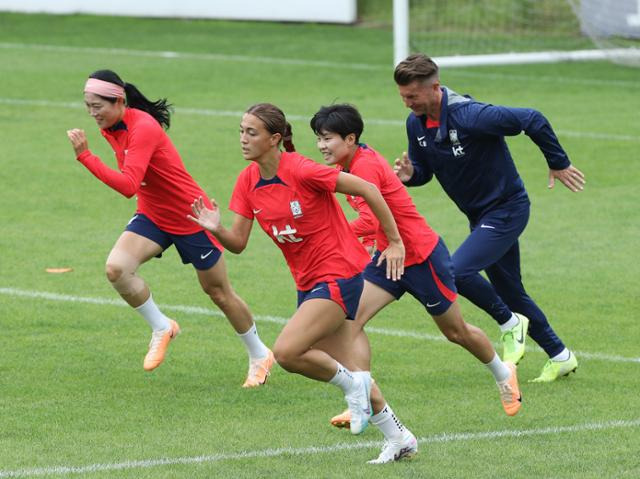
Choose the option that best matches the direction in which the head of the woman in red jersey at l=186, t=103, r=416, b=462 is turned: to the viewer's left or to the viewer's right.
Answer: to the viewer's left

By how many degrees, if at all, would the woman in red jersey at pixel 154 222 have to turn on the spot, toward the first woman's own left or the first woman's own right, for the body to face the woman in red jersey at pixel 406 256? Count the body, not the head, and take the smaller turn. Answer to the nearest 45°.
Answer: approximately 90° to the first woman's own left

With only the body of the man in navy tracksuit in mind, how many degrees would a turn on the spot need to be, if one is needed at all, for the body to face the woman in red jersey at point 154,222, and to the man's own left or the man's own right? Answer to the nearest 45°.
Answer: approximately 45° to the man's own right

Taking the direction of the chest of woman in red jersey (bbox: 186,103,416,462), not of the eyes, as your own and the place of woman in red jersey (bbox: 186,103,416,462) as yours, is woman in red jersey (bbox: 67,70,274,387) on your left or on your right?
on your right

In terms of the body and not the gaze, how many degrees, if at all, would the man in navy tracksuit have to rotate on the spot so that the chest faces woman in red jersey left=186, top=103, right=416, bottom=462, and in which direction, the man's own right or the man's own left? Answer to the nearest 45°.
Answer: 0° — they already face them

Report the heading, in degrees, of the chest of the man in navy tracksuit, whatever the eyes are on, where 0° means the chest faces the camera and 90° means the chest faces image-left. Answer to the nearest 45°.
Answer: approximately 45°

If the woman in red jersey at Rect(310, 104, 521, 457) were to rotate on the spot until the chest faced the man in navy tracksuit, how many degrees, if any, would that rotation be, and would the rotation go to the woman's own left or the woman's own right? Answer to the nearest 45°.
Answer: approximately 180°
